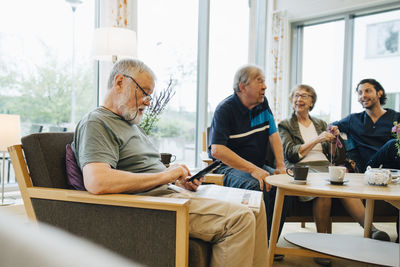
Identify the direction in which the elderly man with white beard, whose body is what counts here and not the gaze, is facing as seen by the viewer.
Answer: to the viewer's right

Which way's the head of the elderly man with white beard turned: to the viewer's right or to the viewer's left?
to the viewer's right

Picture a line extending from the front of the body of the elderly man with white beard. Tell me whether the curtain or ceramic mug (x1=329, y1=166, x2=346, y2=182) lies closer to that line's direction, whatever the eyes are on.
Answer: the ceramic mug

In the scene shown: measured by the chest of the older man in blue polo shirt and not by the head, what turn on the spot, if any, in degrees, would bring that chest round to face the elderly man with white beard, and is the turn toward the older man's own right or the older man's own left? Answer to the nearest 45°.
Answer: approximately 45° to the older man's own right

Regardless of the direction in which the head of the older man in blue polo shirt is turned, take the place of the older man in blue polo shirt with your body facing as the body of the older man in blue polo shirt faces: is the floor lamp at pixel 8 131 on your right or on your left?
on your right
